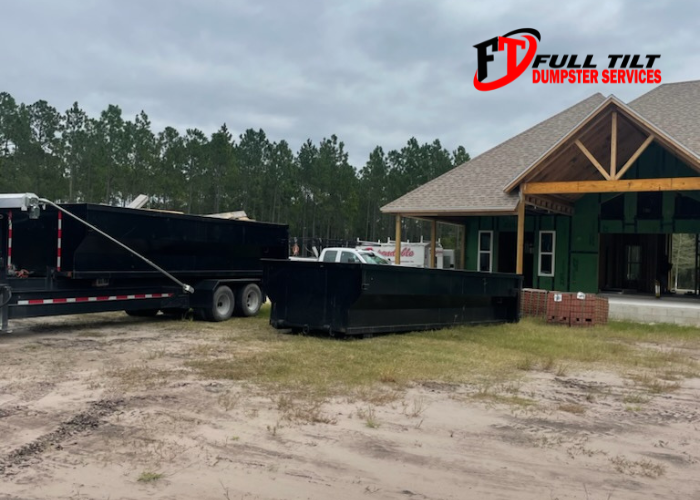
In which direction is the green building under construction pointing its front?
toward the camera

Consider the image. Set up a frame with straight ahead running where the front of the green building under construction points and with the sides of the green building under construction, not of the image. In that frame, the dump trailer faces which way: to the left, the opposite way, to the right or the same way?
the same way

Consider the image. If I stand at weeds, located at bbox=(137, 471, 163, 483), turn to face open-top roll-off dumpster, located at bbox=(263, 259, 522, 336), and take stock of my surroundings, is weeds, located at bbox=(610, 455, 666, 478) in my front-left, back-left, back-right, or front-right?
front-right

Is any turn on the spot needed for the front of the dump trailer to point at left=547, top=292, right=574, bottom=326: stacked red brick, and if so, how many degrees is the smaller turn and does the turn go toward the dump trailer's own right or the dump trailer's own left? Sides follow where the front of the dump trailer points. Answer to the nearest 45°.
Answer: approximately 135° to the dump trailer's own left

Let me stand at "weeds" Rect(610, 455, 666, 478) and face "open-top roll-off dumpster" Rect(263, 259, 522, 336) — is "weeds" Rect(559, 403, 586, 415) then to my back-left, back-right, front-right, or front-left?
front-right

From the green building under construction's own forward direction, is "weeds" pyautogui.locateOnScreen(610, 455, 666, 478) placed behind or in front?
in front

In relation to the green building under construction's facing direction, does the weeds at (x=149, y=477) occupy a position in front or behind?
in front

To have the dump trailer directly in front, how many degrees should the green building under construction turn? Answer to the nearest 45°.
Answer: approximately 45° to its right

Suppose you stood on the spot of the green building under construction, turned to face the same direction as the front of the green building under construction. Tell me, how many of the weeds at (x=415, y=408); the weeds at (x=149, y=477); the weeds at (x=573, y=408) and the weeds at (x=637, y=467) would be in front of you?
4

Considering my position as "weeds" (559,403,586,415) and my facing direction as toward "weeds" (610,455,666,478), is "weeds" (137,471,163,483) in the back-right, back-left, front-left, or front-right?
front-right

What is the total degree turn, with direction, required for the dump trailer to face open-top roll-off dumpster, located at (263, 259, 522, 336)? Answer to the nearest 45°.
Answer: approximately 135° to its left

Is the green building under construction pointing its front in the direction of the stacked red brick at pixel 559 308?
yes

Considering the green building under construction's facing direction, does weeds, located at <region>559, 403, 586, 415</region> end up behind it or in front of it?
in front

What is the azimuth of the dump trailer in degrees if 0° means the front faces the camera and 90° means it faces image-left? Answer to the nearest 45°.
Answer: approximately 45°

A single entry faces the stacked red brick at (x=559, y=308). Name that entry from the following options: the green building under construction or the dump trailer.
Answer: the green building under construction

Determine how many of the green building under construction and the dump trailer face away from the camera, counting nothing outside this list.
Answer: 0
